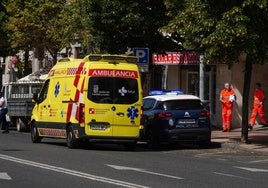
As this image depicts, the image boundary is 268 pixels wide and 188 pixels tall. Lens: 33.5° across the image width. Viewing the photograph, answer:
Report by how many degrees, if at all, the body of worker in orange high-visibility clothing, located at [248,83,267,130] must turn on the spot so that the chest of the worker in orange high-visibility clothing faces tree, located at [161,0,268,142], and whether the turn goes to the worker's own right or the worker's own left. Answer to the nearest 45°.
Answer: approximately 90° to the worker's own left

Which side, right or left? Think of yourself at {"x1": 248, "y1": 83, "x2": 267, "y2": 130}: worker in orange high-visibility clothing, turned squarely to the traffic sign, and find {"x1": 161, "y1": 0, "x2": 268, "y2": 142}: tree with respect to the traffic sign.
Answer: left

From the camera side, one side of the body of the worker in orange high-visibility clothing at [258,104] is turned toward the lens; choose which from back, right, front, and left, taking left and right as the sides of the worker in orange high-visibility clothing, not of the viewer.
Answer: left

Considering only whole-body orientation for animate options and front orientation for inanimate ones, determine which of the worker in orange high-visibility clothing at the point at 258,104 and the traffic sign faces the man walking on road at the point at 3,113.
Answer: the worker in orange high-visibility clothing

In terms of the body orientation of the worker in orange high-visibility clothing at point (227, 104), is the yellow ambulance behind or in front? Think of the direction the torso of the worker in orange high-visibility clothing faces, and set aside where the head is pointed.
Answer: in front

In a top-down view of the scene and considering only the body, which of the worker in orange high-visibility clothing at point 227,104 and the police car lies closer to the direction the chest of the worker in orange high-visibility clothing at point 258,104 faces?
the worker in orange high-visibility clothing
